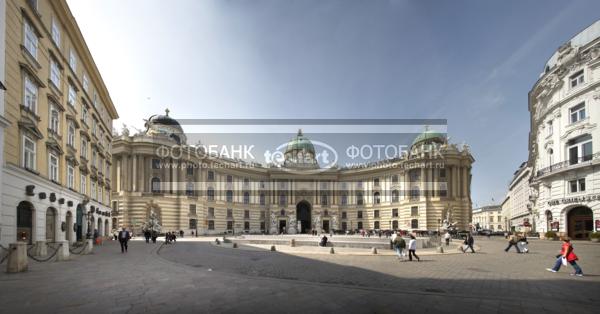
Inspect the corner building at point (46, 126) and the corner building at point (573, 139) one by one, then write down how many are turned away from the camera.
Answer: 0

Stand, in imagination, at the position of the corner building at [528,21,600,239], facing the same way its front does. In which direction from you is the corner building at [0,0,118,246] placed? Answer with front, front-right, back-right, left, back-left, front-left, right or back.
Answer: front

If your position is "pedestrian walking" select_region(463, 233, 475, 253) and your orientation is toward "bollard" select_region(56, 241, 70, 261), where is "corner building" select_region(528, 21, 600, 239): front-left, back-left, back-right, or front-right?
back-right

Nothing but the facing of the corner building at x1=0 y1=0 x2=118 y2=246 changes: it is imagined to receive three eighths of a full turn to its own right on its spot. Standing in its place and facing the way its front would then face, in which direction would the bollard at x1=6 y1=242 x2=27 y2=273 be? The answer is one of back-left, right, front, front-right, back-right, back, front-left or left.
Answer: left

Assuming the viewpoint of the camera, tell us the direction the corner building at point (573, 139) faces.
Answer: facing the viewer and to the left of the viewer

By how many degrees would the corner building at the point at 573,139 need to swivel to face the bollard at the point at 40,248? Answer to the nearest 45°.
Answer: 0° — it already faces it

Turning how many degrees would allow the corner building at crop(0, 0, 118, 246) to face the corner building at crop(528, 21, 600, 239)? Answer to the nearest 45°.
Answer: approximately 45° to its left

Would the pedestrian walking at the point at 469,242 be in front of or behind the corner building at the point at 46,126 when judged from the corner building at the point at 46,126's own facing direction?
in front

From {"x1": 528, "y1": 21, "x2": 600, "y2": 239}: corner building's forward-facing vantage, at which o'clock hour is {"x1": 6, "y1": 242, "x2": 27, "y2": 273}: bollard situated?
The bollard is roughly at 11 o'clock from the corner building.

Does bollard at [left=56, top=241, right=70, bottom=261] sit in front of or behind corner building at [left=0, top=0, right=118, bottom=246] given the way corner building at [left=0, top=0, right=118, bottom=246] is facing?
in front
